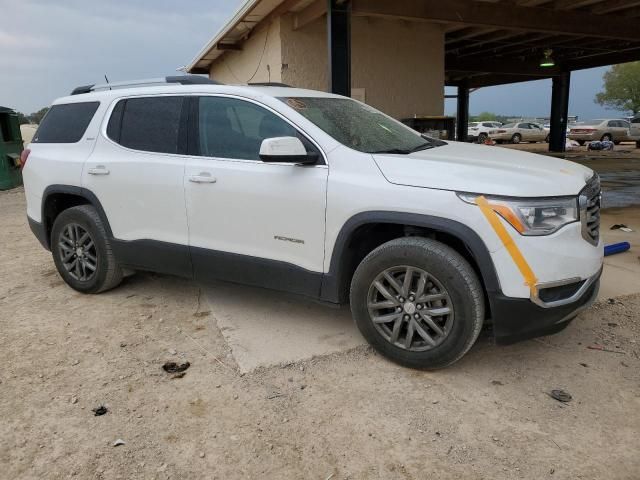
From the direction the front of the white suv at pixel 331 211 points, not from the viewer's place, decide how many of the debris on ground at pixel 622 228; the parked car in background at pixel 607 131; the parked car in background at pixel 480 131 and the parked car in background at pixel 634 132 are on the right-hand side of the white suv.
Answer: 0

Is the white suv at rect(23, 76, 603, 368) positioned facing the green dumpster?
no

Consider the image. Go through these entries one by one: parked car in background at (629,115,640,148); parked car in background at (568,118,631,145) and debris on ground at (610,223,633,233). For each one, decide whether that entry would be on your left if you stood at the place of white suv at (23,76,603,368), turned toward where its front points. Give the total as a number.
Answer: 3

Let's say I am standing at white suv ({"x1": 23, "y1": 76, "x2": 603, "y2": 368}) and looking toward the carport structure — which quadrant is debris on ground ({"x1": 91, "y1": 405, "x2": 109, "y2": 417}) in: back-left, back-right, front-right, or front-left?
back-left

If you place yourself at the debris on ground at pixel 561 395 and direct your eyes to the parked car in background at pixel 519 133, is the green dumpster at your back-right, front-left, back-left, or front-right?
front-left

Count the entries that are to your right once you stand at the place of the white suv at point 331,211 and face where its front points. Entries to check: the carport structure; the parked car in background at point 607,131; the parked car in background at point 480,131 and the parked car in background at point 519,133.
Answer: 0

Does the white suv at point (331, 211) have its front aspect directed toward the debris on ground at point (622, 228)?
no

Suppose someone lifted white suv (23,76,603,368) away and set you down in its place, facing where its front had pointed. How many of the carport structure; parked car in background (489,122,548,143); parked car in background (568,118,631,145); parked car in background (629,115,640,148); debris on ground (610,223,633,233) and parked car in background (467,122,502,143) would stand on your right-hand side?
0

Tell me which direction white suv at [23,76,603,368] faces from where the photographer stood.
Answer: facing the viewer and to the right of the viewer

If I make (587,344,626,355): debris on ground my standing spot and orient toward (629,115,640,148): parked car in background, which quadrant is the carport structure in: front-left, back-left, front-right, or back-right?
front-left

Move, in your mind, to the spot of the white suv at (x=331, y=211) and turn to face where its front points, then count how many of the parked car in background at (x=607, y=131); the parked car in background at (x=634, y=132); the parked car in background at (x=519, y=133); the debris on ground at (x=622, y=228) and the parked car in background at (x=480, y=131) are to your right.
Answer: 0

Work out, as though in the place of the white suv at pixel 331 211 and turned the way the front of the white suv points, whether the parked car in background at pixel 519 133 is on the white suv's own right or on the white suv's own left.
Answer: on the white suv's own left

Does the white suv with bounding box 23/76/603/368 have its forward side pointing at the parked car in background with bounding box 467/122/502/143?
no
